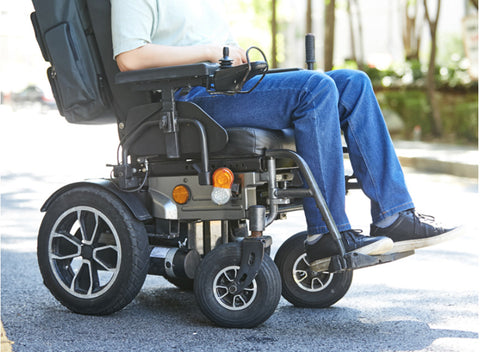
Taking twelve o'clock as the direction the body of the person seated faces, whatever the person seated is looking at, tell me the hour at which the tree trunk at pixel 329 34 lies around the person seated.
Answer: The tree trunk is roughly at 9 o'clock from the person seated.

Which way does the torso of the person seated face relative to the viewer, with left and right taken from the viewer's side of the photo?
facing to the right of the viewer

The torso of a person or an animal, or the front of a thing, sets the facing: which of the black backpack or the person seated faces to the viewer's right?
the person seated

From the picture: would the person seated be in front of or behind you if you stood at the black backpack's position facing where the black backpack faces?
behind

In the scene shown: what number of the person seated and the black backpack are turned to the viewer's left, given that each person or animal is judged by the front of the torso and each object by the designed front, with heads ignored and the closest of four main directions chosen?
1

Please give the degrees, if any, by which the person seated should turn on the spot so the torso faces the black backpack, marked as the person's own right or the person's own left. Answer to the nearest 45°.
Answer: approximately 180°

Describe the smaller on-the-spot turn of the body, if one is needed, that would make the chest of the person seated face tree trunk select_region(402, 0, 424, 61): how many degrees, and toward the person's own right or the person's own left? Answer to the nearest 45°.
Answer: approximately 90° to the person's own left

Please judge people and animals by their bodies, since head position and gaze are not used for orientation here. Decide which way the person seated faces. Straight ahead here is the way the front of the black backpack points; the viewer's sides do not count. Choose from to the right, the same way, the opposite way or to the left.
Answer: the opposite way

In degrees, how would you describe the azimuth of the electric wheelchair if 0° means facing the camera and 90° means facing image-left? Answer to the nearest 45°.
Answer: approximately 315°

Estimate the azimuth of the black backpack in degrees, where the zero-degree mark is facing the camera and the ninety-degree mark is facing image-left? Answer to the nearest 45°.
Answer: approximately 90°
